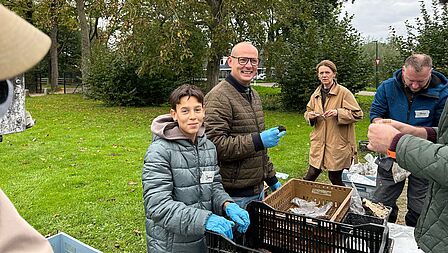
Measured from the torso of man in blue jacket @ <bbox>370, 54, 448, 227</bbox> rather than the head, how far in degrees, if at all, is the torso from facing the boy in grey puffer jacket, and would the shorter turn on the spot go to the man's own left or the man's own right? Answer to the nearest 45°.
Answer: approximately 45° to the man's own right

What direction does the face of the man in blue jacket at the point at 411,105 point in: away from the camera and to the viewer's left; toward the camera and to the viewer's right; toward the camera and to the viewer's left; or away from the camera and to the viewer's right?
toward the camera and to the viewer's left

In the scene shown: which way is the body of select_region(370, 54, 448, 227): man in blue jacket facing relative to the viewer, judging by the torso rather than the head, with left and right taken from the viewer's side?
facing the viewer

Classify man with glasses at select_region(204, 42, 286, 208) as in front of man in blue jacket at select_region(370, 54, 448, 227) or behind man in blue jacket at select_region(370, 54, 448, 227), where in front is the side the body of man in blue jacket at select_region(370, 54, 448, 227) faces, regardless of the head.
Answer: in front

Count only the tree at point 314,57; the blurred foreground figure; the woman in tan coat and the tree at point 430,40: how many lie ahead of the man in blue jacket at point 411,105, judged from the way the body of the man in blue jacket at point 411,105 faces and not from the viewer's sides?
1

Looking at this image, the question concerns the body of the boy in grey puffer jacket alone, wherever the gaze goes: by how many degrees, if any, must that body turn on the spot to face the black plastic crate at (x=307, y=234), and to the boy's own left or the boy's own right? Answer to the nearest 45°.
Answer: approximately 45° to the boy's own left

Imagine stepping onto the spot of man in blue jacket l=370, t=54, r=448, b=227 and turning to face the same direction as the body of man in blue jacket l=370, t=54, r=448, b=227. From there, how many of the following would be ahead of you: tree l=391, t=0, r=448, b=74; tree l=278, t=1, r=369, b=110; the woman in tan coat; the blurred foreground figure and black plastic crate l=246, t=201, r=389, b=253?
2

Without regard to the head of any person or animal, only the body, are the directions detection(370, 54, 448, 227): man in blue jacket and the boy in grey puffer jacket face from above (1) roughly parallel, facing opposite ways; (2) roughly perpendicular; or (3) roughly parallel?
roughly perpendicular

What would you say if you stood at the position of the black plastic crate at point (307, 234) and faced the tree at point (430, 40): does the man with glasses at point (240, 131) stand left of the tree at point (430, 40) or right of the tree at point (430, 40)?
left

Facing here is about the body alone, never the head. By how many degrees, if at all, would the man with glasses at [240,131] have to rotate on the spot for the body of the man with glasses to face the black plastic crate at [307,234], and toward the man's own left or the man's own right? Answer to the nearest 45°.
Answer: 0° — they already face it

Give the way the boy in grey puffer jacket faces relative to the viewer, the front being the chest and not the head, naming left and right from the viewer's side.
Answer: facing the viewer and to the right of the viewer

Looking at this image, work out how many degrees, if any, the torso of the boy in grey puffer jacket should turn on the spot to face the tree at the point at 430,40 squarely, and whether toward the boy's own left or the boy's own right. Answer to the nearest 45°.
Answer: approximately 90° to the boy's own left

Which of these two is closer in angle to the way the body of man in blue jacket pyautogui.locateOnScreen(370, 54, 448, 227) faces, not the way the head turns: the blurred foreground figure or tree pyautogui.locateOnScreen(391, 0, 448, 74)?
the blurred foreground figure

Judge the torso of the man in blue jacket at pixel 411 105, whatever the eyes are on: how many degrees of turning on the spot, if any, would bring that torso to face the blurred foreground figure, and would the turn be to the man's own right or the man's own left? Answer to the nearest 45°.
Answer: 0° — they already face them
